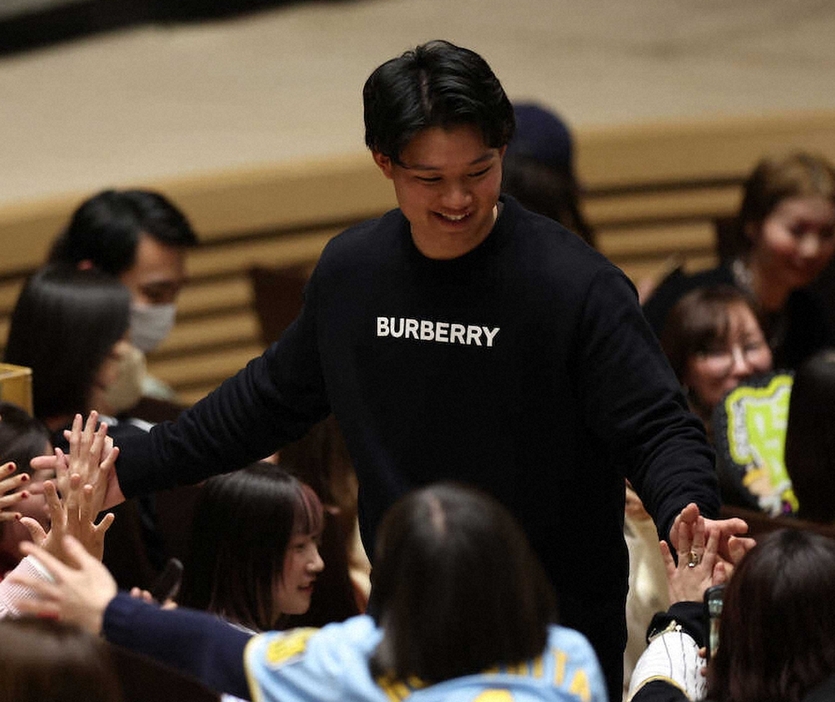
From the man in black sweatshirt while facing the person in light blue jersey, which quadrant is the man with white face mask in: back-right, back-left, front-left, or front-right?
back-right

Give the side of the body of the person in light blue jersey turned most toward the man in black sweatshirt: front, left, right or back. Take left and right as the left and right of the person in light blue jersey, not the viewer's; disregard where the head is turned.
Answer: front

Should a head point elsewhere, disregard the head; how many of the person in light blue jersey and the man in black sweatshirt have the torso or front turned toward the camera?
1

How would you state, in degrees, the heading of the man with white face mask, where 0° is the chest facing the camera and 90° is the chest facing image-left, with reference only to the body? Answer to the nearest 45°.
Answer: approximately 315°

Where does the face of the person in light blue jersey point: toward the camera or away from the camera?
away from the camera

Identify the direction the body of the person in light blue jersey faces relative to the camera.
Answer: away from the camera

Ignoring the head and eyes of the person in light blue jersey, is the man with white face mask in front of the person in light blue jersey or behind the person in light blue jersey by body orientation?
in front

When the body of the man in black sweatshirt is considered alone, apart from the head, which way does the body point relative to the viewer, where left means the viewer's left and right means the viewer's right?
facing the viewer

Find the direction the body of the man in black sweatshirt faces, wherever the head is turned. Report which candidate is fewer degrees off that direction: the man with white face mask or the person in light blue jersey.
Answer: the person in light blue jersey

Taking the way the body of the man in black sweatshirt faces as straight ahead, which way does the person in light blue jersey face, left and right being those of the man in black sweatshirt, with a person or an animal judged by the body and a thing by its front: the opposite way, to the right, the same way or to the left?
the opposite way

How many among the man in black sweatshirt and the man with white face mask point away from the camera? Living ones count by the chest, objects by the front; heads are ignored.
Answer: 0

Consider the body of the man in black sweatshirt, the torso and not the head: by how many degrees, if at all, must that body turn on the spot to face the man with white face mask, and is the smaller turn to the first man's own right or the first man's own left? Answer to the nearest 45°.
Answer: approximately 135° to the first man's own right

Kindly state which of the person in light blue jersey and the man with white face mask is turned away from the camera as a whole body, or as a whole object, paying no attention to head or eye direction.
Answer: the person in light blue jersey
